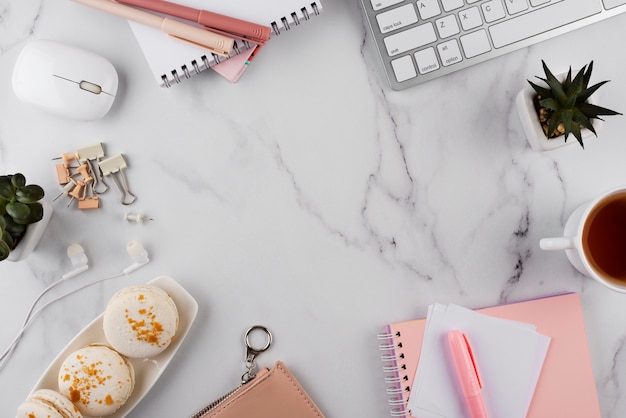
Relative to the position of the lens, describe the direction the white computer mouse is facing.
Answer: facing to the right of the viewer
